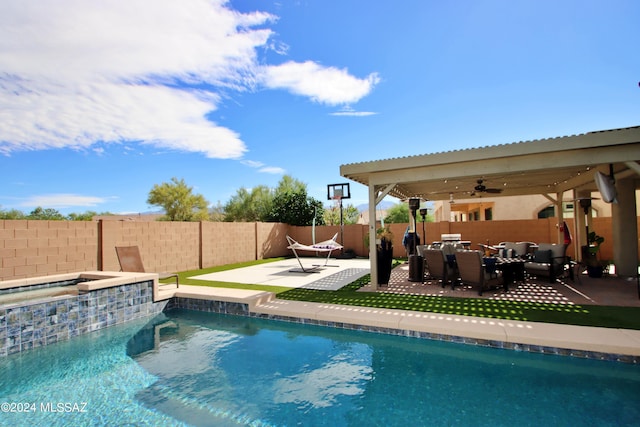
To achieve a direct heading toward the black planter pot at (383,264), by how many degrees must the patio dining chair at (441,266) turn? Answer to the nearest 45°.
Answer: approximately 135° to its left

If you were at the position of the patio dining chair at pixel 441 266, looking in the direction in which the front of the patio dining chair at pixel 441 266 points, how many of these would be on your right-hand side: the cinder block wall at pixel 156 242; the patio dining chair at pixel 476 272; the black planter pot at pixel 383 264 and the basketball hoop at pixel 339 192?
1

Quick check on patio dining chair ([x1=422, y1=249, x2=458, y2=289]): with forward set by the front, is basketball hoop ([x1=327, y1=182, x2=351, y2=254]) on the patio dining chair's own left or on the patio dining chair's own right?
on the patio dining chair's own left

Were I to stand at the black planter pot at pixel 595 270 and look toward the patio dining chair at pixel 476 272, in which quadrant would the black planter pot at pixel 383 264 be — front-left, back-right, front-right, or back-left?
front-right

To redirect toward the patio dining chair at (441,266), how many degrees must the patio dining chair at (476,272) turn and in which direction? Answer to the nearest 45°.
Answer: approximately 90° to its left

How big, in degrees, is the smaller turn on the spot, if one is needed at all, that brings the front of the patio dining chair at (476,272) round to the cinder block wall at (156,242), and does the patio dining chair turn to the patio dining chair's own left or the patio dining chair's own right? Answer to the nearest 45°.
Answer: approximately 135° to the patio dining chair's own left

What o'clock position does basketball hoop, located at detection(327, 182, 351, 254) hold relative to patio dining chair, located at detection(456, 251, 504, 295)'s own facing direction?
The basketball hoop is roughly at 9 o'clock from the patio dining chair.

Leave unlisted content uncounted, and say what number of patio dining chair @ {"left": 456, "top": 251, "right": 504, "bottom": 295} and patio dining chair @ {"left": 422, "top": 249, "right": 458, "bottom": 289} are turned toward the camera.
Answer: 0

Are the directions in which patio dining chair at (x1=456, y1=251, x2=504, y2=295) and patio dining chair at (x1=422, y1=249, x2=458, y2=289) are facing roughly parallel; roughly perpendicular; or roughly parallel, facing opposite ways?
roughly parallel

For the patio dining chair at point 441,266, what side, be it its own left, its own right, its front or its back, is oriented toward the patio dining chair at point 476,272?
right

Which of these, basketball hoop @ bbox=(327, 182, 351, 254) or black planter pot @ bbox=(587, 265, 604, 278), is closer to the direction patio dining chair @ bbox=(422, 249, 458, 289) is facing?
the black planter pot

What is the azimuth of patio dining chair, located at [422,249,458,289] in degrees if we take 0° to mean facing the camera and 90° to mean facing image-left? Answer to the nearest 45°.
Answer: approximately 225°

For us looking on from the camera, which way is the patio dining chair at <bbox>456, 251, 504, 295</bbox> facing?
facing away from the viewer and to the right of the viewer
